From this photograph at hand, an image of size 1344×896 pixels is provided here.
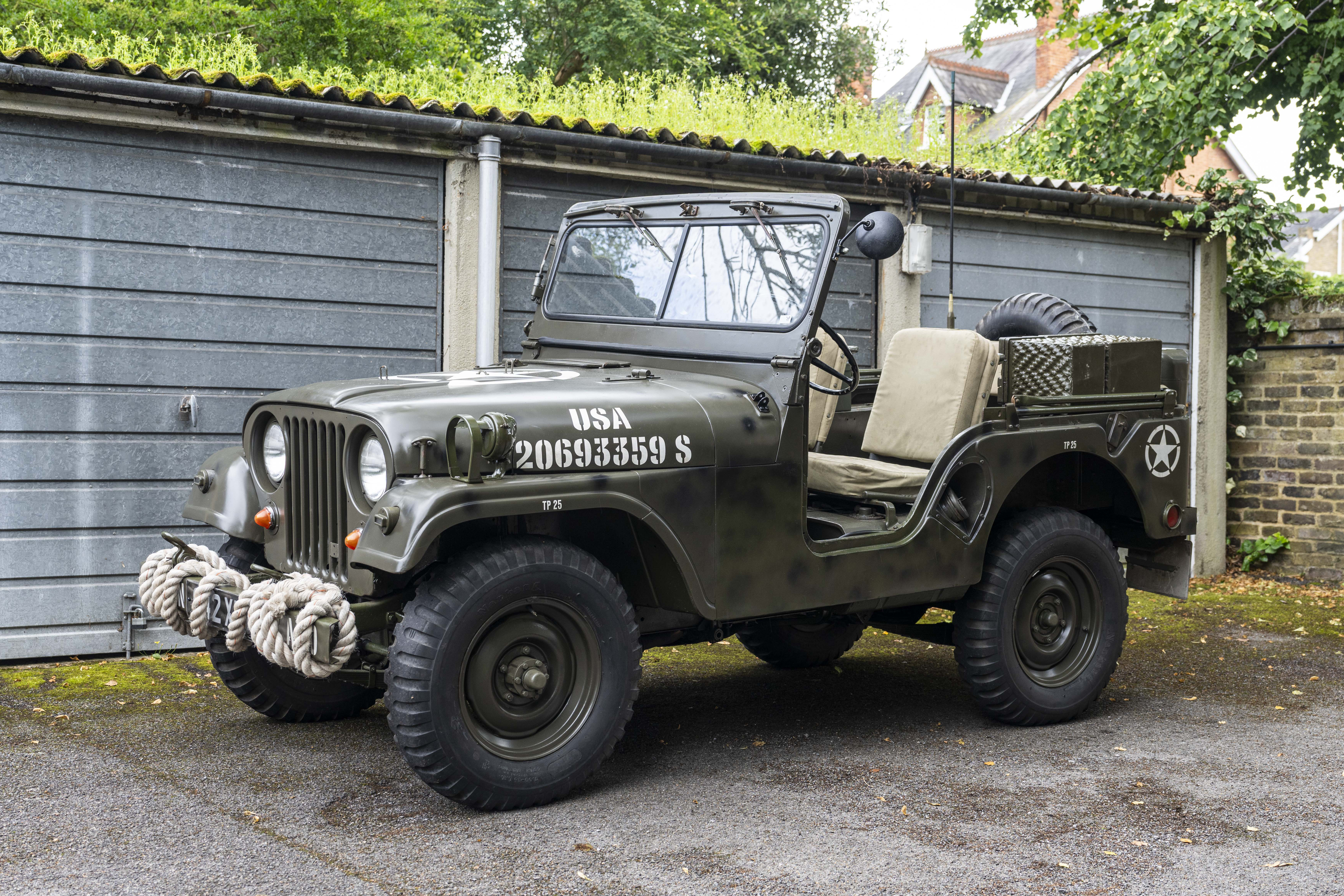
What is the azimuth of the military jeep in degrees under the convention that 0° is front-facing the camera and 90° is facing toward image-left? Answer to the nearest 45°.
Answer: approximately 45°

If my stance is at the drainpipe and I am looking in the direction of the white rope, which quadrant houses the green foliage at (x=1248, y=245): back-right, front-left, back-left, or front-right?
back-left

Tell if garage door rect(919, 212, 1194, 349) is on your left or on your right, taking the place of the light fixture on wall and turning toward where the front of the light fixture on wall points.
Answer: on your left

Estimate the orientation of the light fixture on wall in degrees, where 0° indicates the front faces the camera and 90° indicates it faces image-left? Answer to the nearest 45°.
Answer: approximately 315°

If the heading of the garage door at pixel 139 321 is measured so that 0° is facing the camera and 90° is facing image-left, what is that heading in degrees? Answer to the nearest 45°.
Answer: approximately 0°

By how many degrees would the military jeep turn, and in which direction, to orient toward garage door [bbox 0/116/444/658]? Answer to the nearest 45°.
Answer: approximately 90° to its right

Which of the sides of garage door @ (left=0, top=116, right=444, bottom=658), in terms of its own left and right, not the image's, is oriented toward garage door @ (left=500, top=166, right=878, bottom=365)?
left

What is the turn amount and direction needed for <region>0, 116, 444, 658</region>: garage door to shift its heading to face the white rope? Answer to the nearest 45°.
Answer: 0° — it already faces it

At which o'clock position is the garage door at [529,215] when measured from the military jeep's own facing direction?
The garage door is roughly at 4 o'clock from the military jeep.

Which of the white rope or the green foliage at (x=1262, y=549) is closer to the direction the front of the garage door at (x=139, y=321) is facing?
the white rope

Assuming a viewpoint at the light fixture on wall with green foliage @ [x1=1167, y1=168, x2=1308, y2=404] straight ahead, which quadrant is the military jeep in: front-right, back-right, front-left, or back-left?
back-right

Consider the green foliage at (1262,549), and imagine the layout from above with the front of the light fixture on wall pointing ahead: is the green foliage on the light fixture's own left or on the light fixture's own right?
on the light fixture's own left

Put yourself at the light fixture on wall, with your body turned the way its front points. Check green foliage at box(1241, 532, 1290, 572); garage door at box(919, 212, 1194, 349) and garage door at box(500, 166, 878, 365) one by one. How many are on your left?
2
